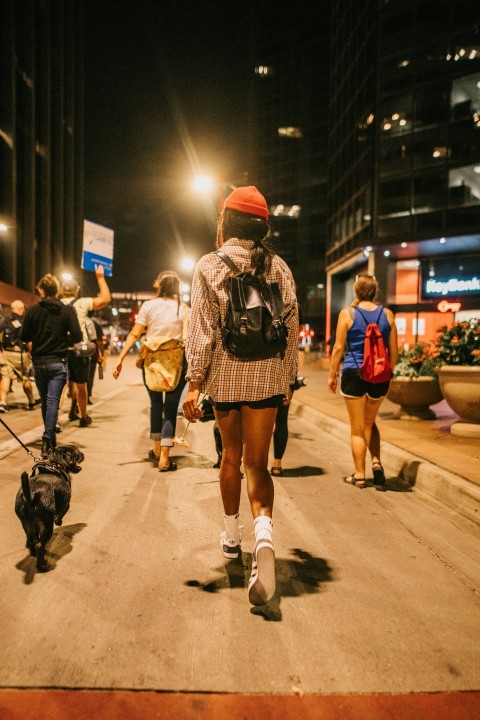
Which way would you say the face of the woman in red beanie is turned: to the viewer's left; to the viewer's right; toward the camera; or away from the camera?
away from the camera

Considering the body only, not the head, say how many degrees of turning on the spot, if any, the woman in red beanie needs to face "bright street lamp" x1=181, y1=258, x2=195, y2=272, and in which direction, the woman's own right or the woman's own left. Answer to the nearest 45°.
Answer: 0° — they already face it

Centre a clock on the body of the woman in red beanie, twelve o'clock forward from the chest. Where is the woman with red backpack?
The woman with red backpack is roughly at 1 o'clock from the woman in red beanie.

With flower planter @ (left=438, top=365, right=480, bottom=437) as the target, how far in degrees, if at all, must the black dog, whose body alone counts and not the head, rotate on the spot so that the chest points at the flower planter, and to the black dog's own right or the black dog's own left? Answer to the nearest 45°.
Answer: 0° — it already faces it

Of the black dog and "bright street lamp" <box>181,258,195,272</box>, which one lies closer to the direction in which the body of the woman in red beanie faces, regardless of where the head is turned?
the bright street lamp

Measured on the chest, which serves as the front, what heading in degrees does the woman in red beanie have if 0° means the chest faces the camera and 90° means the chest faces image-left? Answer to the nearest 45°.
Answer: approximately 180°

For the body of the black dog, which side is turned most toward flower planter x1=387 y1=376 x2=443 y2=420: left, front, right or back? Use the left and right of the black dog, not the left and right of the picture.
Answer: front

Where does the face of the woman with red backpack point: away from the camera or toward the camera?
away from the camera

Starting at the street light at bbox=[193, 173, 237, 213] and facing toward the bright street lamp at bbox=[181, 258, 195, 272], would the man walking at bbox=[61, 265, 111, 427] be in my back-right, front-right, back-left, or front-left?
back-left

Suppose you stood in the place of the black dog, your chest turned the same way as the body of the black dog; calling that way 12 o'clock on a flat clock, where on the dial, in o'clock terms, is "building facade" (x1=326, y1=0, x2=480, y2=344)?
The building facade is roughly at 12 o'clock from the black dog.

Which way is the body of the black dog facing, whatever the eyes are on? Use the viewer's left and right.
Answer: facing away from the viewer and to the right of the viewer

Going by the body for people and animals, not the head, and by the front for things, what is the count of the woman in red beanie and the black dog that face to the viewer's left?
0
